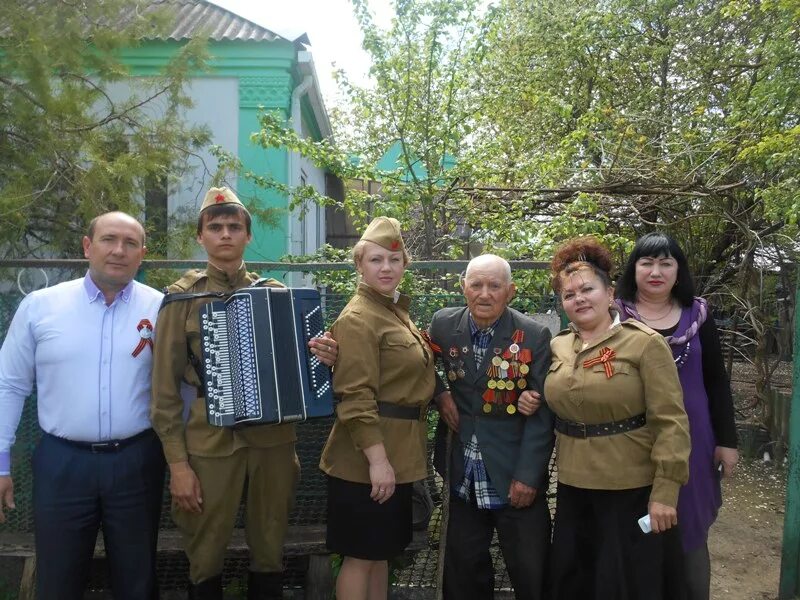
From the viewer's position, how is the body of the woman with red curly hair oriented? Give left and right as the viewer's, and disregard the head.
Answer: facing the viewer and to the left of the viewer

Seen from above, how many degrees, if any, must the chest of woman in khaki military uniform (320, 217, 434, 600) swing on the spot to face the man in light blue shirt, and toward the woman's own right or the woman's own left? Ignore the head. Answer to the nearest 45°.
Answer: approximately 135° to the woman's own right

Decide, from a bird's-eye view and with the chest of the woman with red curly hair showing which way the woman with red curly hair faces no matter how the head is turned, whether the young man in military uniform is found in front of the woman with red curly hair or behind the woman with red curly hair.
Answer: in front

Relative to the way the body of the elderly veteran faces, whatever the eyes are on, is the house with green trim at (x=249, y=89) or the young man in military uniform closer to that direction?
the young man in military uniform

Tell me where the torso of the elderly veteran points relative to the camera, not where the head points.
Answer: toward the camera

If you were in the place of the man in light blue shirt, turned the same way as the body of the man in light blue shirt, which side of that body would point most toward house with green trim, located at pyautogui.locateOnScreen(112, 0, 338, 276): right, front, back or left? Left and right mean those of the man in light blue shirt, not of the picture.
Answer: back

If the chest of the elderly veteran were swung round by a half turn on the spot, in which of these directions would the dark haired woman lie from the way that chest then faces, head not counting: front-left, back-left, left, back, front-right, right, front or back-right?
right

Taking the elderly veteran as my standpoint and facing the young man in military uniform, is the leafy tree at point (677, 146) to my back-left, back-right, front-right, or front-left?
back-right

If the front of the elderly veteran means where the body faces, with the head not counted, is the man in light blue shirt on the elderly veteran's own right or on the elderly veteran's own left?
on the elderly veteran's own right

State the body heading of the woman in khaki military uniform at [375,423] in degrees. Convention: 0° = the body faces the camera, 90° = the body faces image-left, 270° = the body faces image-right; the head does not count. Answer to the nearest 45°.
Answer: approximately 315°

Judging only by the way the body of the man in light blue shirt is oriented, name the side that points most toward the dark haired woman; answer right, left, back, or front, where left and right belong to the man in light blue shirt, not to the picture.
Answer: left

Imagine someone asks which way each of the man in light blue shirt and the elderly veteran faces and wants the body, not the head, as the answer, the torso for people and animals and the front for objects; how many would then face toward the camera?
2

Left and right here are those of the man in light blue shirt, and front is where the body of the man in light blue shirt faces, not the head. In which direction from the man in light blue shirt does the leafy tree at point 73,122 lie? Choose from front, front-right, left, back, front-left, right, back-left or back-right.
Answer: back
